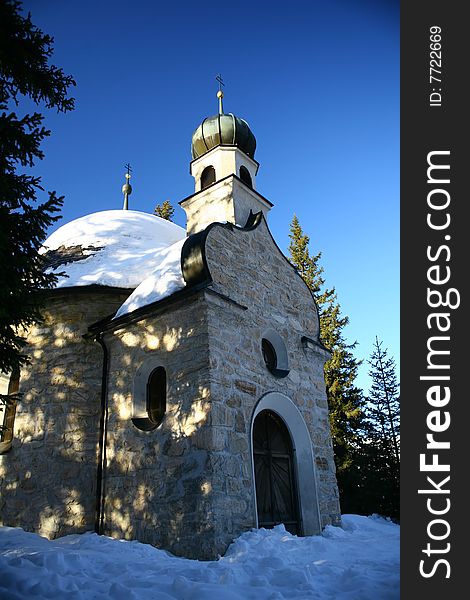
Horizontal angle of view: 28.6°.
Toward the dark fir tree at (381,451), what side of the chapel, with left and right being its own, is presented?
left

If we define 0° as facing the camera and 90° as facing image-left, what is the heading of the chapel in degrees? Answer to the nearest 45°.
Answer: approximately 315°

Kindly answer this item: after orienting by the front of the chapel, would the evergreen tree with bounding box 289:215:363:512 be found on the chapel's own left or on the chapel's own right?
on the chapel's own left
